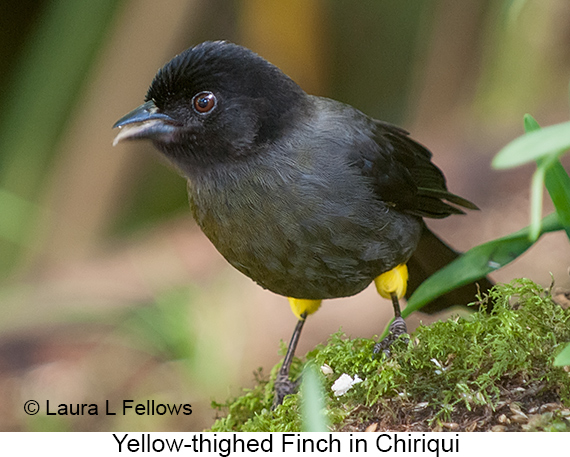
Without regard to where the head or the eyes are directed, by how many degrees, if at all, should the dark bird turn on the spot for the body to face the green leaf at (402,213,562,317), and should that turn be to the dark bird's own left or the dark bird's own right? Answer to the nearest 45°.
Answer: approximately 135° to the dark bird's own left

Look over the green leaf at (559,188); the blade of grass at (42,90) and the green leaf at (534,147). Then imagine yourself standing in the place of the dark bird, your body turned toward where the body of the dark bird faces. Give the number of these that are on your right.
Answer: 1

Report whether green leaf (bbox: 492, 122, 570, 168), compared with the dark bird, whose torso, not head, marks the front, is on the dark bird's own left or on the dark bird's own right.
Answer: on the dark bird's own left

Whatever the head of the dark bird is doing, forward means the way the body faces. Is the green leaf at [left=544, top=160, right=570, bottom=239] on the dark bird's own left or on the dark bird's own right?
on the dark bird's own left

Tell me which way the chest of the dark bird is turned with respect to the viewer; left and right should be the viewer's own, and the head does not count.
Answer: facing the viewer and to the left of the viewer

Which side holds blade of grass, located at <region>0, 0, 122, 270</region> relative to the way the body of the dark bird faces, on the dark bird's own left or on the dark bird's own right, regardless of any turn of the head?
on the dark bird's own right
